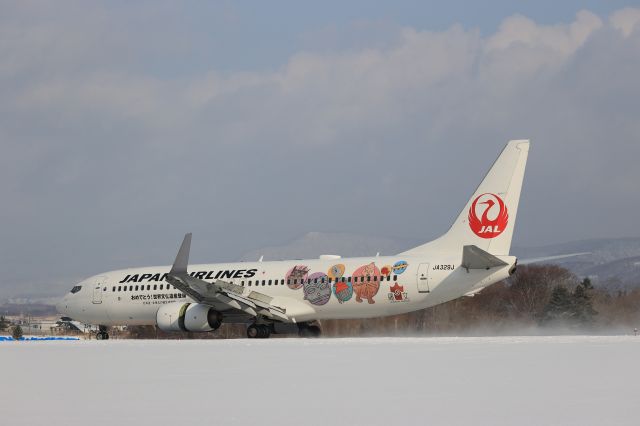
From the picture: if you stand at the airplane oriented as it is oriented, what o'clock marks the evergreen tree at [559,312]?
The evergreen tree is roughly at 3 o'clock from the airplane.

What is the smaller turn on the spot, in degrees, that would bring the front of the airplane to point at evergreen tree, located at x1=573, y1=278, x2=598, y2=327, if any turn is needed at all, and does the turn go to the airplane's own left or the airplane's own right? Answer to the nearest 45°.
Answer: approximately 90° to the airplane's own right

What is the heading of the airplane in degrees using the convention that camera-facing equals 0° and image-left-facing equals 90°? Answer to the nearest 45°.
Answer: approximately 135°
